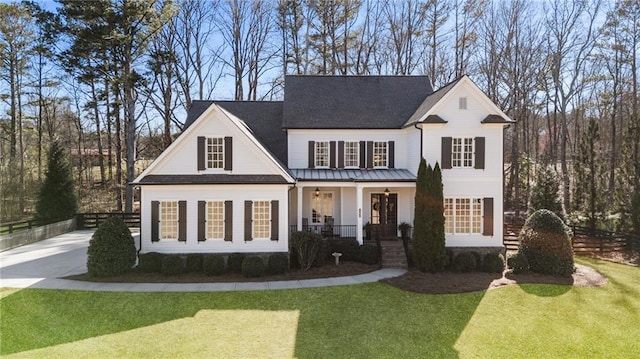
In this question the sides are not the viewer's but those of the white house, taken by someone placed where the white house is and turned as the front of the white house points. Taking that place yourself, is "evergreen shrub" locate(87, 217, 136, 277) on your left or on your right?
on your right

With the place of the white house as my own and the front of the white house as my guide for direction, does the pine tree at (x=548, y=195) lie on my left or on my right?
on my left

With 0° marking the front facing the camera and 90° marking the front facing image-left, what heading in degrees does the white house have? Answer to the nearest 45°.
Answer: approximately 0°

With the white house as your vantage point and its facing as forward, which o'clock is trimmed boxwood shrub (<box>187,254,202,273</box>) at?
The trimmed boxwood shrub is roughly at 2 o'clock from the white house.

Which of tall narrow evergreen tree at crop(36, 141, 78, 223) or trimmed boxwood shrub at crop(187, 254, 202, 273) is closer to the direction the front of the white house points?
the trimmed boxwood shrub

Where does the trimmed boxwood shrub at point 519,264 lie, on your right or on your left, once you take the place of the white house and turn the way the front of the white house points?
on your left

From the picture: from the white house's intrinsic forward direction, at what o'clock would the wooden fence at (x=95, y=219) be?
The wooden fence is roughly at 4 o'clock from the white house.

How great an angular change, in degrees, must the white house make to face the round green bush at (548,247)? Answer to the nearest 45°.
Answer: approximately 90° to its left
